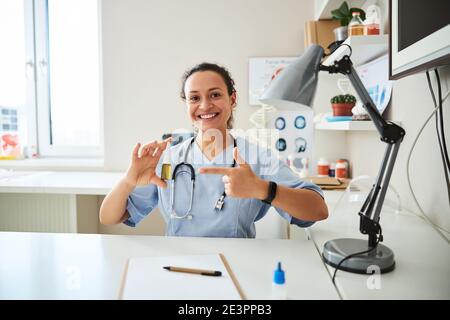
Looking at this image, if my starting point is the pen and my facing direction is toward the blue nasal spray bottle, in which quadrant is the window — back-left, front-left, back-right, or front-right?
back-left

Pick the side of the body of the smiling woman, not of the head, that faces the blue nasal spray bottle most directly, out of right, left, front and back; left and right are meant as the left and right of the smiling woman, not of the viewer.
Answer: front

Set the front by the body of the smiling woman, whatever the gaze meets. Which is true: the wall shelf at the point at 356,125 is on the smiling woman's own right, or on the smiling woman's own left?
on the smiling woman's own left

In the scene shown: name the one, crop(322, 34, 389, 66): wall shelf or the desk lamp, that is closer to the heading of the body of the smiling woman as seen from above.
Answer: the desk lamp

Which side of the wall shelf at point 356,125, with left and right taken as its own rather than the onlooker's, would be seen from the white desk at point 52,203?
right

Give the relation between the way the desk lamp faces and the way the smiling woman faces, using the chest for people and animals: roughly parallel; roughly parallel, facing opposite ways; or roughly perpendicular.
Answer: roughly perpendicular

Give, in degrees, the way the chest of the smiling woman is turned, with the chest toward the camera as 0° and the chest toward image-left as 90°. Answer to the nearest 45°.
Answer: approximately 0°

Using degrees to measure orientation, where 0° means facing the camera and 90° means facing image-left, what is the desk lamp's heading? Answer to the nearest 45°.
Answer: approximately 90°

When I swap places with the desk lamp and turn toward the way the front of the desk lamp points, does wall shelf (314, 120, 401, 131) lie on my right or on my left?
on my right

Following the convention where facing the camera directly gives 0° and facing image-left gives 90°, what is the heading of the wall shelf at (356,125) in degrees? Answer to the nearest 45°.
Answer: approximately 0°
